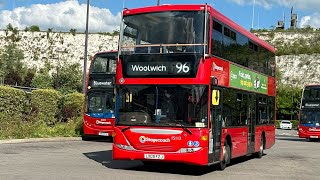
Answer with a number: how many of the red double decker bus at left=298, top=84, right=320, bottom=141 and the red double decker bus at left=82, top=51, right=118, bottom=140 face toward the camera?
2

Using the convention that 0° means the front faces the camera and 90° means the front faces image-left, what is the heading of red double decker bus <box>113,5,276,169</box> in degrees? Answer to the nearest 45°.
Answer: approximately 45°

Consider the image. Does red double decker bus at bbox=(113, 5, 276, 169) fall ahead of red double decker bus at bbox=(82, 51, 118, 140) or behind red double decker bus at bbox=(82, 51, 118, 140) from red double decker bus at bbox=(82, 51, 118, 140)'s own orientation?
ahead

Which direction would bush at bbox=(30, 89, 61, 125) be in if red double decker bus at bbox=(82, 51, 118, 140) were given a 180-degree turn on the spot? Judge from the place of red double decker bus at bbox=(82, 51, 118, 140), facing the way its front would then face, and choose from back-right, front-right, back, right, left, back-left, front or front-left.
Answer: front-left

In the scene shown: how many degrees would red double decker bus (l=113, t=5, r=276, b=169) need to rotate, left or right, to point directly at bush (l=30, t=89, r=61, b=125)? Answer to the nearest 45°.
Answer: approximately 90° to its right

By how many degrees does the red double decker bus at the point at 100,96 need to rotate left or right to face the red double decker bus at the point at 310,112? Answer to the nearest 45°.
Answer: approximately 135° to its left
